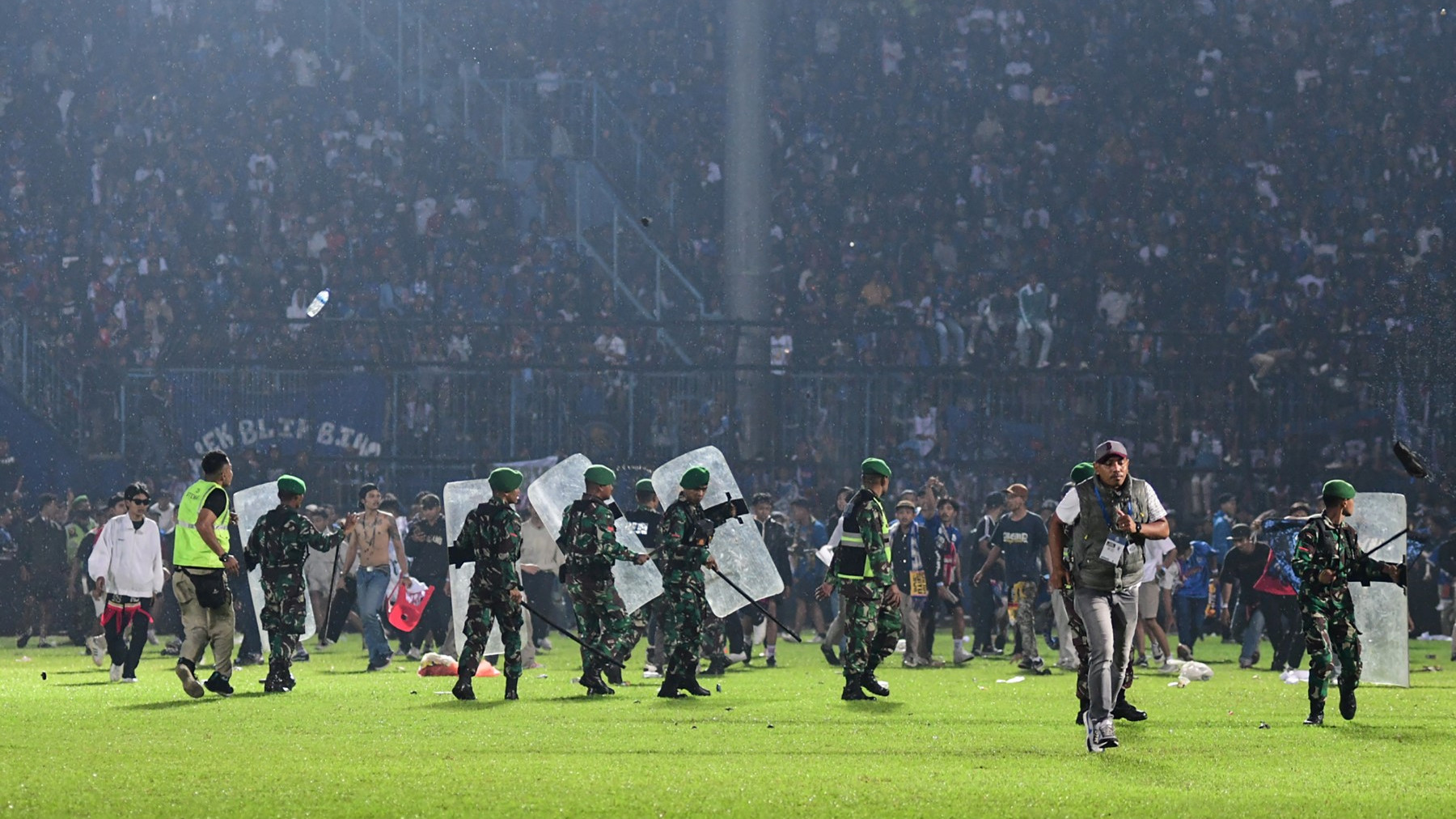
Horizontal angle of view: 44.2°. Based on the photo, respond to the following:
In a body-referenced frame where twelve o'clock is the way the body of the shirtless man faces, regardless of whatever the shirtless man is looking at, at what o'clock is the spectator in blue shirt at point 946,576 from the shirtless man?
The spectator in blue shirt is roughly at 9 o'clock from the shirtless man.

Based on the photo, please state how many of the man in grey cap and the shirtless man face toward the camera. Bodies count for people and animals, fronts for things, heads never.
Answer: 2

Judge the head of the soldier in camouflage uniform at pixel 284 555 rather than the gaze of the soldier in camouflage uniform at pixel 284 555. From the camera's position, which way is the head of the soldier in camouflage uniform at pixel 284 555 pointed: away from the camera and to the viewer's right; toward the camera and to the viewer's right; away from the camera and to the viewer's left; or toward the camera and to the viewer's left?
away from the camera and to the viewer's right

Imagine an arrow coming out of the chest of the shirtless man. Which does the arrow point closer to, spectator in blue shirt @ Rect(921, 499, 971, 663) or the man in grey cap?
the man in grey cap

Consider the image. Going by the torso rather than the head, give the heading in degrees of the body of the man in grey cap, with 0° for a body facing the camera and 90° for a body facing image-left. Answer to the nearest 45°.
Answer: approximately 0°

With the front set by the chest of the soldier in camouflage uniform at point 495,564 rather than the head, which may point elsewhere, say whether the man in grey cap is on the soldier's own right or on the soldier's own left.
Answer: on the soldier's own right

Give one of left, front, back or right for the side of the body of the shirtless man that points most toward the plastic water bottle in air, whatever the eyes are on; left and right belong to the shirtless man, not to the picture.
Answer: back

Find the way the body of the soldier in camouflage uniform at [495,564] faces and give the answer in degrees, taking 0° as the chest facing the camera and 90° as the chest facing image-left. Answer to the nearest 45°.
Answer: approximately 225°

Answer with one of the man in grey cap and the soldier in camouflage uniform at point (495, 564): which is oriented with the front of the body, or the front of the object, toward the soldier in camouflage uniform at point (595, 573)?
the soldier in camouflage uniform at point (495, 564)

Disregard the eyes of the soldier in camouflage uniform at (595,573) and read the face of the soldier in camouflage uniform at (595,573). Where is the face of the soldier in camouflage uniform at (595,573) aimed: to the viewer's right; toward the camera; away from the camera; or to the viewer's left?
to the viewer's right

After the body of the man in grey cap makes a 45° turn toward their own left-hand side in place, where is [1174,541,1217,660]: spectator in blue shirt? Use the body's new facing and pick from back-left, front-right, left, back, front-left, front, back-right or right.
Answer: back-left
